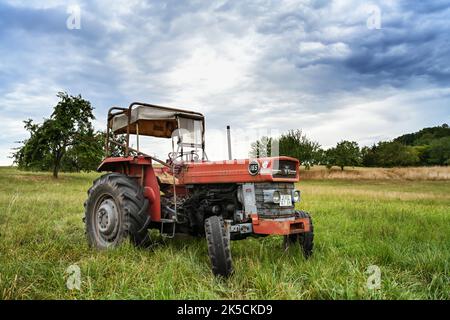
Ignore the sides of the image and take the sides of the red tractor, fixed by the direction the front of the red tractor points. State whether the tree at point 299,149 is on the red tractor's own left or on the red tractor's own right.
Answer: on the red tractor's own left

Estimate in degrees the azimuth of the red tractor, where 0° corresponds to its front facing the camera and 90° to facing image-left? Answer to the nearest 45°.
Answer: approximately 315°

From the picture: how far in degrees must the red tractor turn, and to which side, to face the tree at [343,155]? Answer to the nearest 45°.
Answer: approximately 90° to its left

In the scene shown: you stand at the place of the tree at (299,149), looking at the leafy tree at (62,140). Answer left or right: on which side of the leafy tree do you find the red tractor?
left

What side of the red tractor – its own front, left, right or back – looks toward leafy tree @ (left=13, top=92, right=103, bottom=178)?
back
